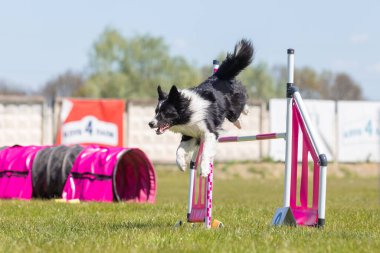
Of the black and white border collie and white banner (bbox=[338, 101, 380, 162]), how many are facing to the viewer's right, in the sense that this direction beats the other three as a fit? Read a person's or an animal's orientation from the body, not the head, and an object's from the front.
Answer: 0

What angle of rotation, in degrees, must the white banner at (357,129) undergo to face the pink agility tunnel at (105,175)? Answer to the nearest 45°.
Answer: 0° — it already faces it

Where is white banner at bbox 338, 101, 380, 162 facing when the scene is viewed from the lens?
facing the viewer

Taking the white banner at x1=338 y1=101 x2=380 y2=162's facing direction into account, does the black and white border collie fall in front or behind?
in front

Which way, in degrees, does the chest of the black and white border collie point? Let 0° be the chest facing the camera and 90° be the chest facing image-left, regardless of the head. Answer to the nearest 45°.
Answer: approximately 45°

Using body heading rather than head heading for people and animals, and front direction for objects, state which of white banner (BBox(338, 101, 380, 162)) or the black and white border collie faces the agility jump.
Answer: the white banner
